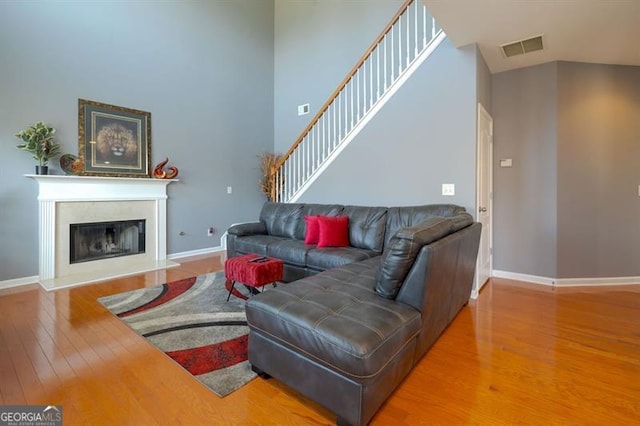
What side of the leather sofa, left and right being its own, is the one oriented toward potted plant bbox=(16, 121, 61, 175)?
right

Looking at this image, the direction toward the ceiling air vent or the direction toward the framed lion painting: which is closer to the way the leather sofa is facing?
the framed lion painting

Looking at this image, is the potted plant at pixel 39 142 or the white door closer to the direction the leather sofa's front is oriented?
the potted plant

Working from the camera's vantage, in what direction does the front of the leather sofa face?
facing the viewer and to the left of the viewer

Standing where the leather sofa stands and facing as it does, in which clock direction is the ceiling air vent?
The ceiling air vent is roughly at 6 o'clock from the leather sofa.

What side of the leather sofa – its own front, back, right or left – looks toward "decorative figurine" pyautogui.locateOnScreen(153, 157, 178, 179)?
right

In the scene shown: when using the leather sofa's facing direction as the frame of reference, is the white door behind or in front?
behind
